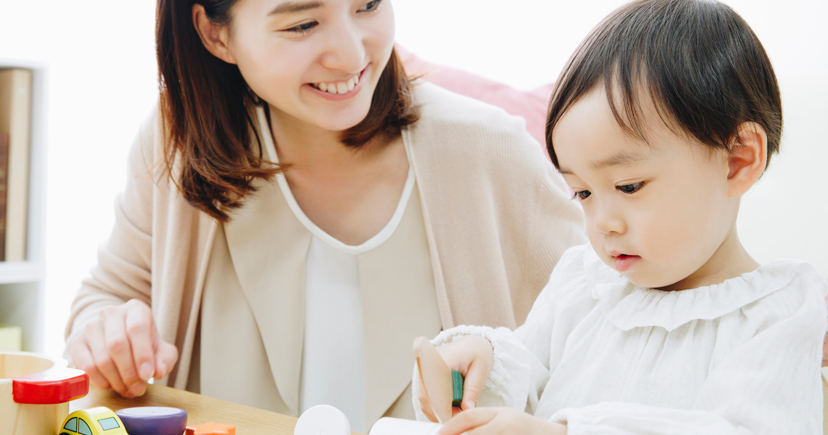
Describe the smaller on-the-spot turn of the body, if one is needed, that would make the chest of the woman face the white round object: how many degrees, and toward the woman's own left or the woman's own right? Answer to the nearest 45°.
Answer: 0° — they already face it

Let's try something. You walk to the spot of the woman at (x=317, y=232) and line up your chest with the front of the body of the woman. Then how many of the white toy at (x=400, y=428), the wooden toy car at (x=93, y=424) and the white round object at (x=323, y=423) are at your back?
0

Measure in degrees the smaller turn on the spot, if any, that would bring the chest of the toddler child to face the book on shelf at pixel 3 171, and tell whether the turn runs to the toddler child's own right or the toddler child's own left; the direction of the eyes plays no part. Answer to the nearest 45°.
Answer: approximately 90° to the toddler child's own right

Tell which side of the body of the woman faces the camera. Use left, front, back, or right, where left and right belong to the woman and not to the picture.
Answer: front

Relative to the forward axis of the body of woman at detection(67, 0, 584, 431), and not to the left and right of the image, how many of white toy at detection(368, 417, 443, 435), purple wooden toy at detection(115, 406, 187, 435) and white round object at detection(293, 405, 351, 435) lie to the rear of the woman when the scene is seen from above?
0

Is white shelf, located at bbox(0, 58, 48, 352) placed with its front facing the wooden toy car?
yes

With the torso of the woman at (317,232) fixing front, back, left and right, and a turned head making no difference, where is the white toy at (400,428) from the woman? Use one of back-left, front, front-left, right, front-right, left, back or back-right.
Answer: front

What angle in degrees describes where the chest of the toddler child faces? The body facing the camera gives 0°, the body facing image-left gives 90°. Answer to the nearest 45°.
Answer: approximately 45°

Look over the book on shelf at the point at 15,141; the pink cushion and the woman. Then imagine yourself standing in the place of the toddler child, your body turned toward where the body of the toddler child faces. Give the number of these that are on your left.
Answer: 0

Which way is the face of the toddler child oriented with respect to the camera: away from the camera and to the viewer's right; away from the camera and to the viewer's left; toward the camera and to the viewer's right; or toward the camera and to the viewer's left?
toward the camera and to the viewer's left

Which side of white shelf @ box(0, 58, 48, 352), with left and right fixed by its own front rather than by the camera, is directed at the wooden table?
front

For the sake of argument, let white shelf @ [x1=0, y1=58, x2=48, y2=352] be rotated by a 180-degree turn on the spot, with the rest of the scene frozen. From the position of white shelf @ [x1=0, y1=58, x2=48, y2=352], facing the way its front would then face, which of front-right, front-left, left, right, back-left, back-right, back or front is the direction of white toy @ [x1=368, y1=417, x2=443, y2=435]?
back

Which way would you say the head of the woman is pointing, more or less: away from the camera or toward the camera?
toward the camera

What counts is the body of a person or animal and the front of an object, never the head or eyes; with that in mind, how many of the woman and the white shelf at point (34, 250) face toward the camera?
2

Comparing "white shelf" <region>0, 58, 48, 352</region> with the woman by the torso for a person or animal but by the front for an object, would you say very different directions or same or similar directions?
same or similar directions
